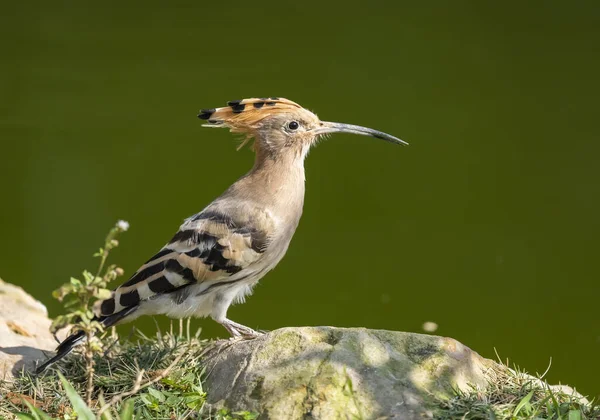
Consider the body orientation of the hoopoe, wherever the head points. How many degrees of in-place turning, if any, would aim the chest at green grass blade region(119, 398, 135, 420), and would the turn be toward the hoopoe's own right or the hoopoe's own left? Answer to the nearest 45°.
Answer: approximately 90° to the hoopoe's own right

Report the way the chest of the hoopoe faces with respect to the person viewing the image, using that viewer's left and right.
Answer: facing to the right of the viewer

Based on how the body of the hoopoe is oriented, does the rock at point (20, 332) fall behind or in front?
behind

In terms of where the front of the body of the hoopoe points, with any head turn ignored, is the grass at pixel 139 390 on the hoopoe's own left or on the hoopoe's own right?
on the hoopoe's own right

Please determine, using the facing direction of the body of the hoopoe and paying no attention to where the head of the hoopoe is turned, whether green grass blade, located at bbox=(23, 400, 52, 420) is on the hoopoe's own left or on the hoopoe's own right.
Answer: on the hoopoe's own right

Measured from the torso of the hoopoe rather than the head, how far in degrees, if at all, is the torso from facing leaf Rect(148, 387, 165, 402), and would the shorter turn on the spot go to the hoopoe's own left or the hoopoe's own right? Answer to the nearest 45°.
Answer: approximately 90° to the hoopoe's own right
